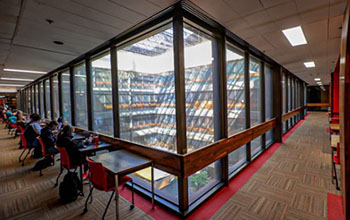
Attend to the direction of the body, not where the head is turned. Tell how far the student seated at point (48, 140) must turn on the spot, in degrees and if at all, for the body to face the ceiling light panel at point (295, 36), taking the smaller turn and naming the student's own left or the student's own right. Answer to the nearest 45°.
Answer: approximately 45° to the student's own right

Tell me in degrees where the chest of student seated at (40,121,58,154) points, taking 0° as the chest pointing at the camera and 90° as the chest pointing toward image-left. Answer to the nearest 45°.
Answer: approximately 270°

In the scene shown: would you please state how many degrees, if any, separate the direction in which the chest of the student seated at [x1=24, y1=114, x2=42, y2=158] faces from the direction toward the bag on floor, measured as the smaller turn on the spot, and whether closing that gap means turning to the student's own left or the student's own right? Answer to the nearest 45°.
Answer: approximately 90° to the student's own right

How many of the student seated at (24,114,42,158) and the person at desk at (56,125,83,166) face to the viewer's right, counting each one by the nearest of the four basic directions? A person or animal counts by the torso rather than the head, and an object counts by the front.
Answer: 2

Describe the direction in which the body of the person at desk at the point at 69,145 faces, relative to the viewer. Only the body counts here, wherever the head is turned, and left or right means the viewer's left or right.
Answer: facing to the right of the viewer

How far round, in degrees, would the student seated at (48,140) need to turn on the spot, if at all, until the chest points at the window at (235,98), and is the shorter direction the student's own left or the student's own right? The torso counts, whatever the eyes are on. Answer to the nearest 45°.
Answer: approximately 45° to the student's own right

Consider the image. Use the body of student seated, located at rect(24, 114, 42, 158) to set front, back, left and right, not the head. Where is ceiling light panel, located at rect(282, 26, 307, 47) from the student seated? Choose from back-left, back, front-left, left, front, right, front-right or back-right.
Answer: front-right
